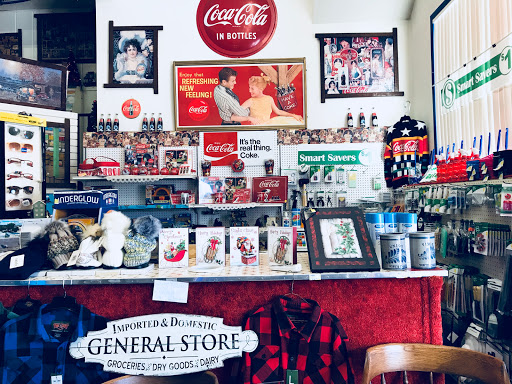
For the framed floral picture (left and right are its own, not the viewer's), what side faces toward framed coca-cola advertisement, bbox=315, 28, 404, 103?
back

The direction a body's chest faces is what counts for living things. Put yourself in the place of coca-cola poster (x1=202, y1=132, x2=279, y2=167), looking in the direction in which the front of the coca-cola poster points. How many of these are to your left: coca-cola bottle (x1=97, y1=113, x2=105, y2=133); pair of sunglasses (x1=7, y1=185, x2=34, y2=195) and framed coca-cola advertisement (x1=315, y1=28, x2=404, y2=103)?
1

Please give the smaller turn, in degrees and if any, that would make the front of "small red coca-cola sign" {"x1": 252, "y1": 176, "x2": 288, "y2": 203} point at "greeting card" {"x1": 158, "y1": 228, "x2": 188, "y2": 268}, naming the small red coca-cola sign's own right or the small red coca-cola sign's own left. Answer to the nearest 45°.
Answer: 0° — it already faces it

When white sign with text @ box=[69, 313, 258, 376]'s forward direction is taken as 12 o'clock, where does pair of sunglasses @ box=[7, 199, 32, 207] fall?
The pair of sunglasses is roughly at 5 o'clock from the white sign with text.

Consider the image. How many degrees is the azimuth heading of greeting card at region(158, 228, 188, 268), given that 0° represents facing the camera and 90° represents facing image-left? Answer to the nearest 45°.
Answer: approximately 0°

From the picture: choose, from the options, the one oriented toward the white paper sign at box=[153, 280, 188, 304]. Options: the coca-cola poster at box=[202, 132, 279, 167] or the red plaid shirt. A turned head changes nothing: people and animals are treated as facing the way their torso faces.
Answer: the coca-cola poster

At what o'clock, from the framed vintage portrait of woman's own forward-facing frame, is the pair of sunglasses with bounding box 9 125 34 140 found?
The pair of sunglasses is roughly at 1 o'clock from the framed vintage portrait of woman.
